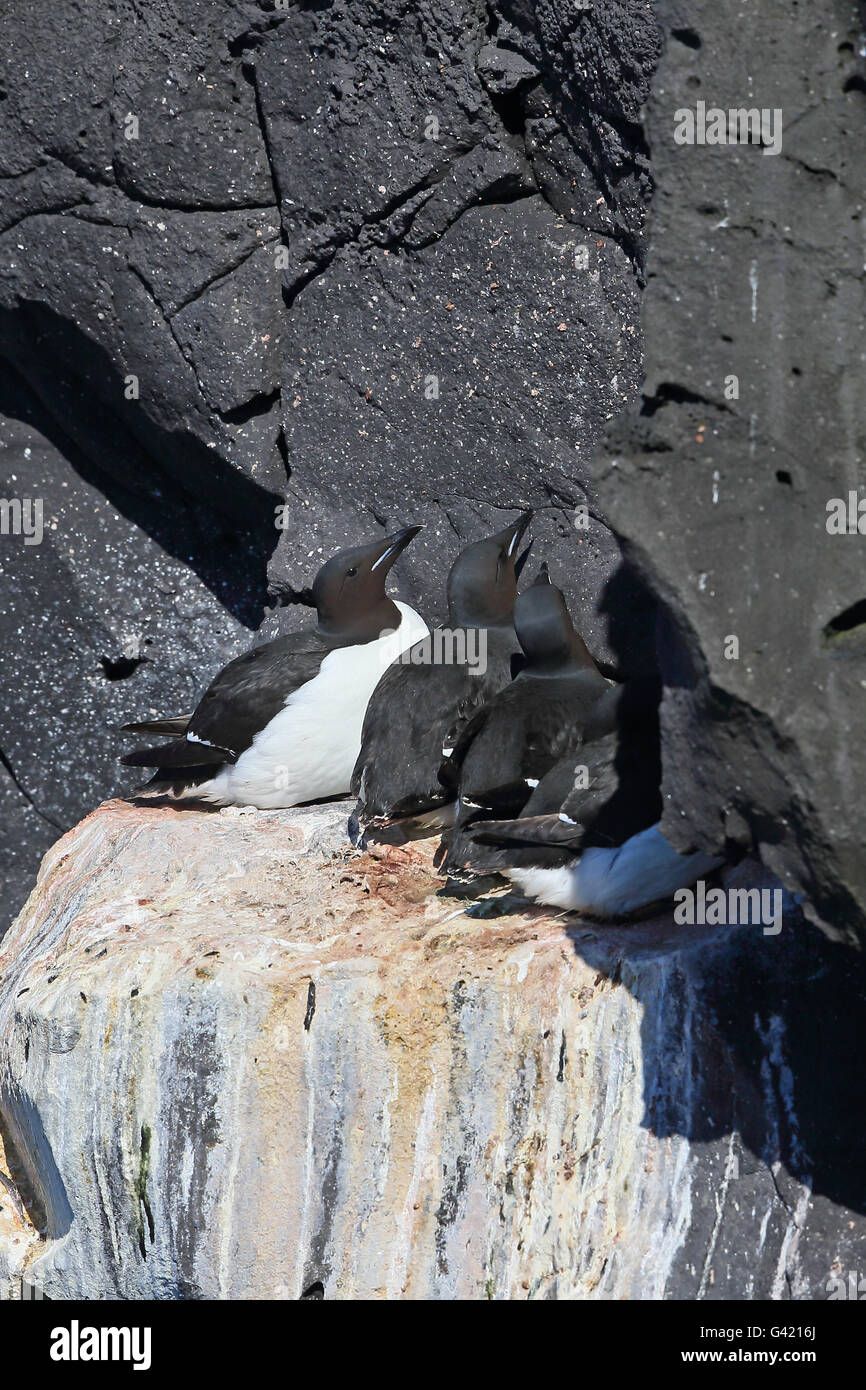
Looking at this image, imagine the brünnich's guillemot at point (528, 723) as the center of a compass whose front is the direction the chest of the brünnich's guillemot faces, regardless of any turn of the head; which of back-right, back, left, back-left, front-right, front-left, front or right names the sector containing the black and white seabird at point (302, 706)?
left

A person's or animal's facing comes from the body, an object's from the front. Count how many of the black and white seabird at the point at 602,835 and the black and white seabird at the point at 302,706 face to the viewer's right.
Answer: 2

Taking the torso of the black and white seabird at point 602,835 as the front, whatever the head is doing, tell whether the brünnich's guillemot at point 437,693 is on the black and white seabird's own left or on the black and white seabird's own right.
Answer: on the black and white seabird's own left

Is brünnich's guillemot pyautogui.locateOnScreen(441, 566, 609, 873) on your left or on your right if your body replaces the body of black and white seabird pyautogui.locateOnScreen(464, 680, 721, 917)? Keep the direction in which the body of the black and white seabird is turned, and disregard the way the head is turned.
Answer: on your left

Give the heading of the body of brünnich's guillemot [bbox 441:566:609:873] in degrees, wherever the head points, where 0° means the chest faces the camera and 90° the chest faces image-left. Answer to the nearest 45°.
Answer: approximately 225°

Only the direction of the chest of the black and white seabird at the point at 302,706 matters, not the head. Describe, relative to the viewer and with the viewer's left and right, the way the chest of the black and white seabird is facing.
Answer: facing to the right of the viewer

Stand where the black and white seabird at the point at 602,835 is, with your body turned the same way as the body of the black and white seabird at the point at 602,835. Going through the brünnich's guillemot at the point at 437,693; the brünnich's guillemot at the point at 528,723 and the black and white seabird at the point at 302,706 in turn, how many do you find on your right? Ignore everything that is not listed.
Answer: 0

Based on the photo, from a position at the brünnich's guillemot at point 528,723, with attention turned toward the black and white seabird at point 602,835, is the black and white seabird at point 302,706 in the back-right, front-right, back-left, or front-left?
back-right

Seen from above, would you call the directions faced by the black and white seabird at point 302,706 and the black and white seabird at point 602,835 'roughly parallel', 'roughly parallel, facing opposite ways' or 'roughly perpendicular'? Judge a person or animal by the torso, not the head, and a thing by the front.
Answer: roughly parallel

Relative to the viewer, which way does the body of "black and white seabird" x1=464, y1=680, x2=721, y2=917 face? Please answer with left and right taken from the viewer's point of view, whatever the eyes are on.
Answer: facing to the right of the viewer
